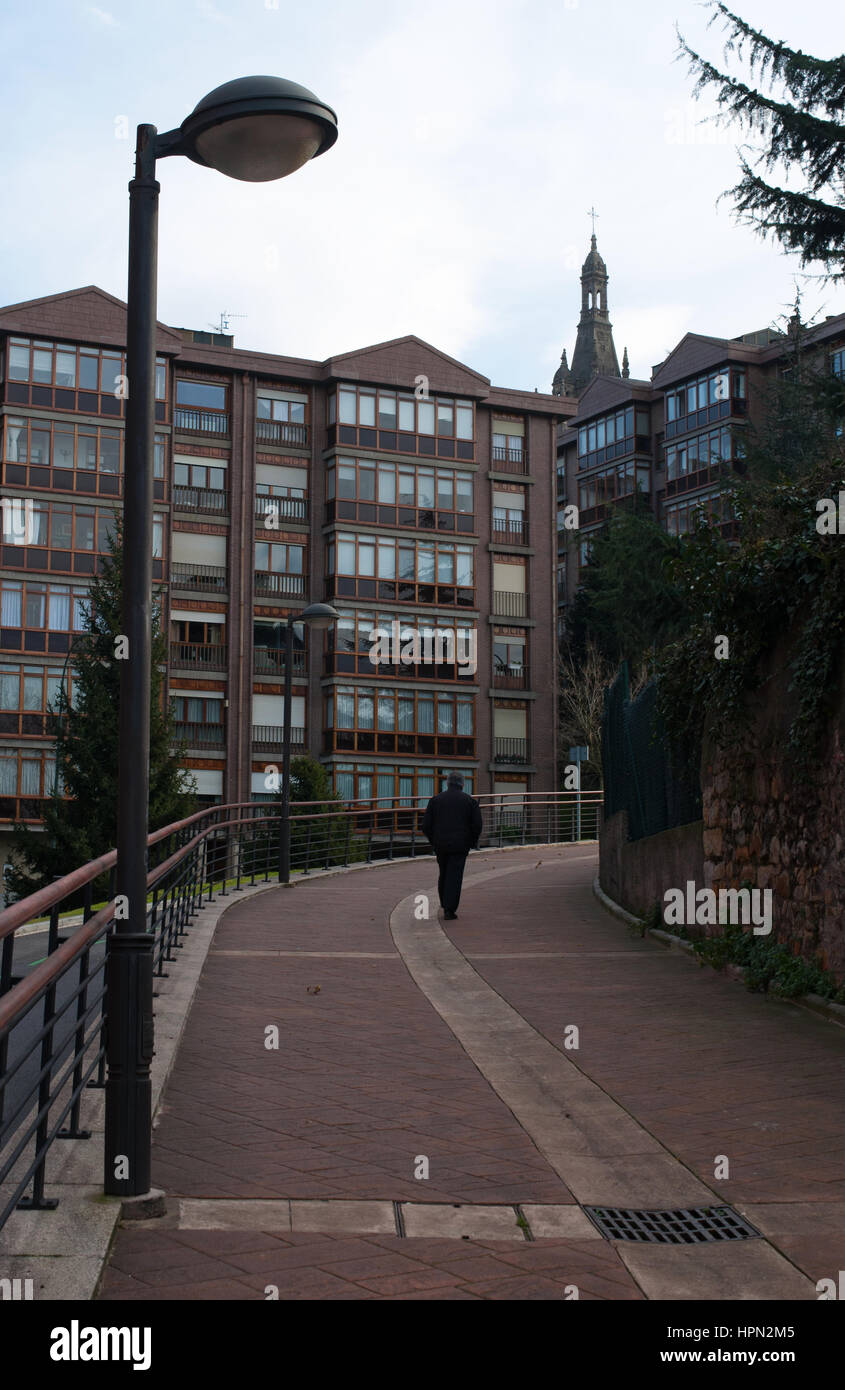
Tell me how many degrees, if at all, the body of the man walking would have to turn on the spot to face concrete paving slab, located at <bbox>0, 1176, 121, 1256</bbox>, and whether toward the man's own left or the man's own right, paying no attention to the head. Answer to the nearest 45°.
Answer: approximately 180°

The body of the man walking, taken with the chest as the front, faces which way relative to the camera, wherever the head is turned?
away from the camera

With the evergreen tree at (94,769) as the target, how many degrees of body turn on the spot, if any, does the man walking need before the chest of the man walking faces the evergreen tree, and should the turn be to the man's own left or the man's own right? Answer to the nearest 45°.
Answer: approximately 45° to the man's own left

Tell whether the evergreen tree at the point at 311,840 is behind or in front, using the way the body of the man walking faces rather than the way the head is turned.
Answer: in front

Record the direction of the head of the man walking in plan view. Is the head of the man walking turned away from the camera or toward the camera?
away from the camera

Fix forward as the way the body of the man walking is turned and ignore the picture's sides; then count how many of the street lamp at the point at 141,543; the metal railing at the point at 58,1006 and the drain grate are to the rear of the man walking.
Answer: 3

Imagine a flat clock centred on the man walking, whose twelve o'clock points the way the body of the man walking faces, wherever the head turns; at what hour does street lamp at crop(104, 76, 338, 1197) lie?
The street lamp is roughly at 6 o'clock from the man walking.

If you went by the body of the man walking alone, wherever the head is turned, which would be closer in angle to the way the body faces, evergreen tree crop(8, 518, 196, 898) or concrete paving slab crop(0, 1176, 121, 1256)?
the evergreen tree

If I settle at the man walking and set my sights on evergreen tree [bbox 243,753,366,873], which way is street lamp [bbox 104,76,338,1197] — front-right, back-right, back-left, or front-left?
back-left

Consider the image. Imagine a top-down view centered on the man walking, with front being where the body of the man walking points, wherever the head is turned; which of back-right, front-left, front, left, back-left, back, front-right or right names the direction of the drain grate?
back
